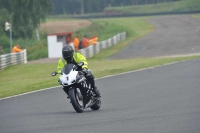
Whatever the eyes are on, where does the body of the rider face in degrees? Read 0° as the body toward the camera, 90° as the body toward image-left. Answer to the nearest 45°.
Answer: approximately 45°

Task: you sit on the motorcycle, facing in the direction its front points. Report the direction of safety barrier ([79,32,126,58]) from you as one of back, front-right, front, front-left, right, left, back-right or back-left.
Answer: back-right

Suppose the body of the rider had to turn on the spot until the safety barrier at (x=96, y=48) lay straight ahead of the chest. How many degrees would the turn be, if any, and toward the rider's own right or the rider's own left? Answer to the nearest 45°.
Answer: approximately 135° to the rider's own right

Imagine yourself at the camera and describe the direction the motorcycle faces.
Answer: facing the viewer and to the left of the viewer

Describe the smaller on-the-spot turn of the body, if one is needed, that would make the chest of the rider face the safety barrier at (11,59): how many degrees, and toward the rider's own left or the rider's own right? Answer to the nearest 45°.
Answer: approximately 135° to the rider's own right

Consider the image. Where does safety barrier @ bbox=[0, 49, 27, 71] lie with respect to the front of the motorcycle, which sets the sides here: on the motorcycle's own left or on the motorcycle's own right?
on the motorcycle's own right
